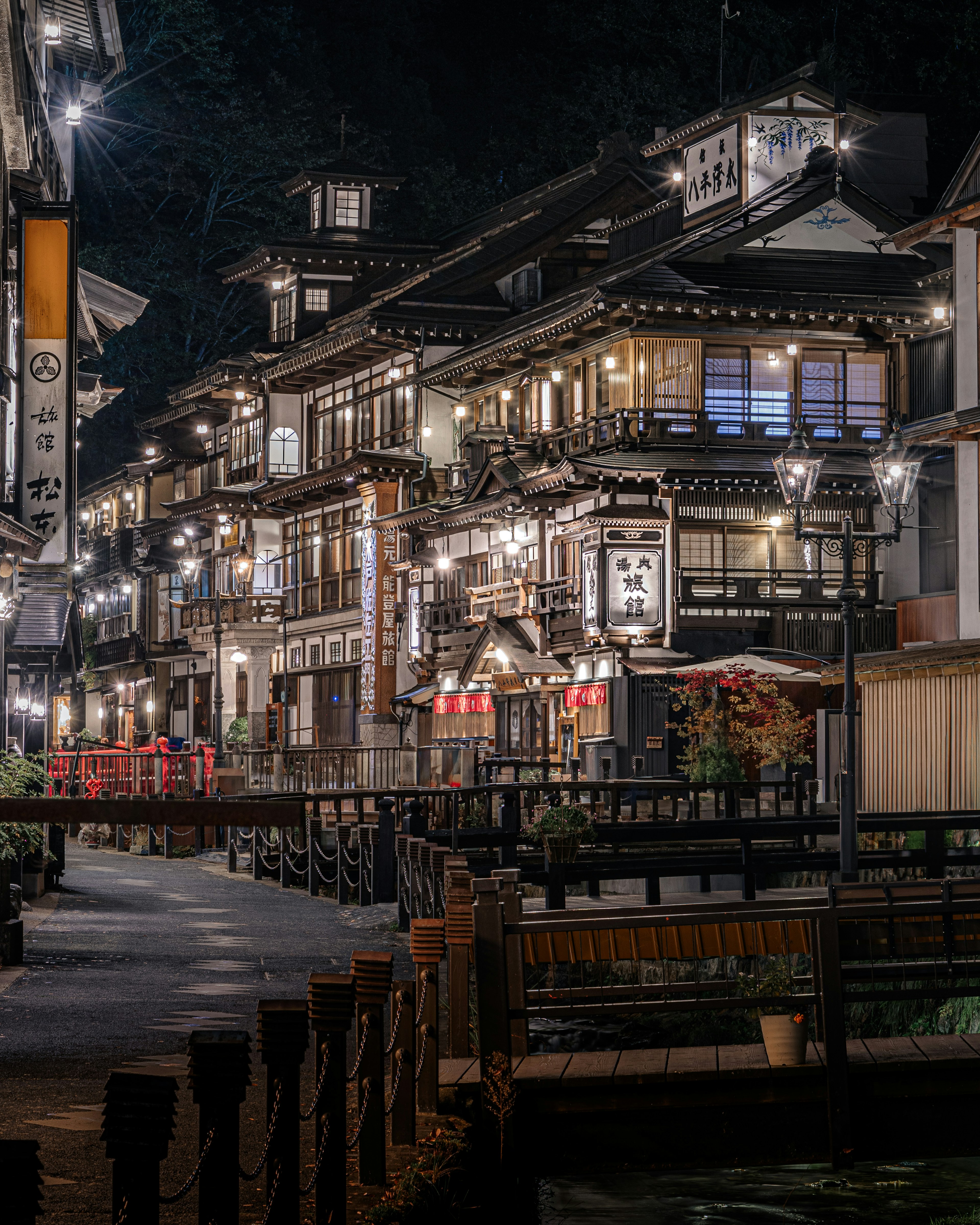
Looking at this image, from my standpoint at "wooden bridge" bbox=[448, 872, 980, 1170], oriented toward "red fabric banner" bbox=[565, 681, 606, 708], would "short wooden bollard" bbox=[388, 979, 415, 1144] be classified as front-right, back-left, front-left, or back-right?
back-left

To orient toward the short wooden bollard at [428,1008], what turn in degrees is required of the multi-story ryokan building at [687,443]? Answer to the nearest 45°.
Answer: approximately 45° to its left

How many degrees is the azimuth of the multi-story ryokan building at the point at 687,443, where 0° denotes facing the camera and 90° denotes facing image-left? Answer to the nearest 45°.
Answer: approximately 45°
